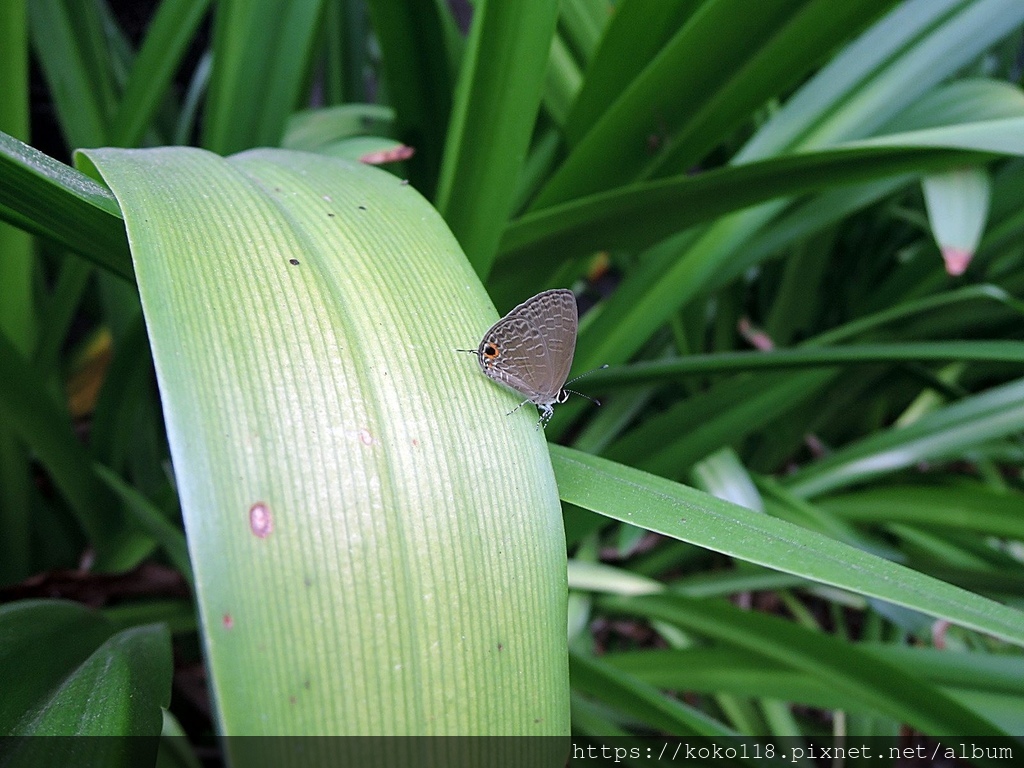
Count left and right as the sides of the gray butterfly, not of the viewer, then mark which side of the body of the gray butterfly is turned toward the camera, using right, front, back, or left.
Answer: right
